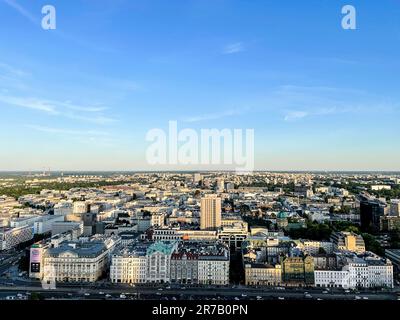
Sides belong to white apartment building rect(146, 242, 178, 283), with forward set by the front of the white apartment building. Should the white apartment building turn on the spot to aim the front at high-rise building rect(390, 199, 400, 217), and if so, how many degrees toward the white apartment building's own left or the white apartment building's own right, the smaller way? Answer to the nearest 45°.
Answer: approximately 135° to the white apartment building's own left

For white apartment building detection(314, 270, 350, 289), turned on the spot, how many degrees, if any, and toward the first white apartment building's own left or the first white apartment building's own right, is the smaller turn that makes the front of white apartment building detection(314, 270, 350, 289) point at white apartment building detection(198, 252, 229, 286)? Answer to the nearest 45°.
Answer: approximately 90° to the first white apartment building's own right

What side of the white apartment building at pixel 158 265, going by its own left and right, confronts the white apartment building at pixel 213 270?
left

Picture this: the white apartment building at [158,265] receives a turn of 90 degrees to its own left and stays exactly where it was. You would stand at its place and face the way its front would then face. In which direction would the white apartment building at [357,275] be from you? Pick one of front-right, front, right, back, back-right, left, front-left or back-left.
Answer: front

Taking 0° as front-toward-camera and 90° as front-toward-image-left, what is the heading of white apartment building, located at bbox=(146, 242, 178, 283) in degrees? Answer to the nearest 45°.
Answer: approximately 0°
